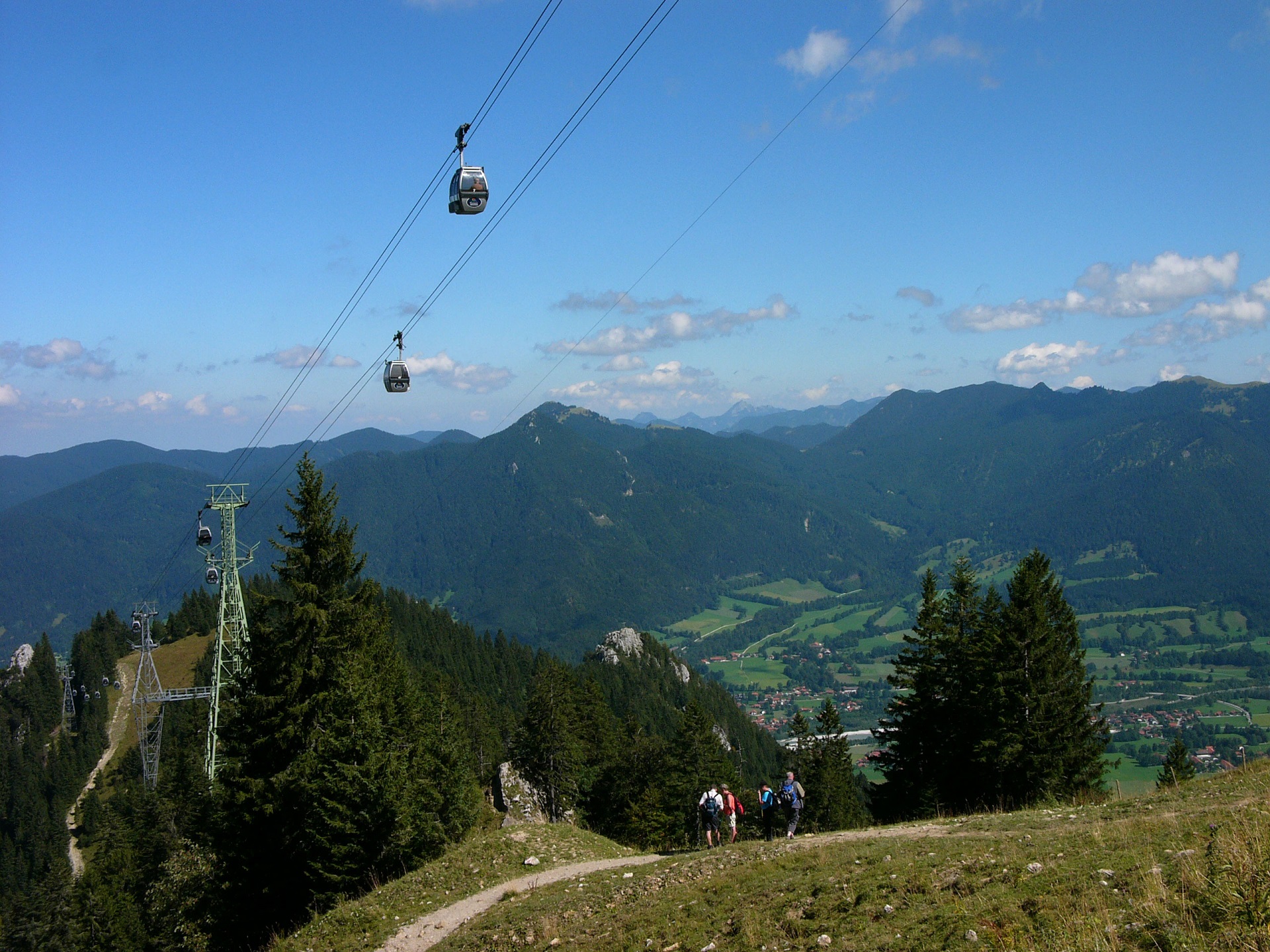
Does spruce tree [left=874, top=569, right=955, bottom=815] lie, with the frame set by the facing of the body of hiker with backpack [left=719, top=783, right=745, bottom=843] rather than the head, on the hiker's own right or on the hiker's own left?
on the hiker's own right
